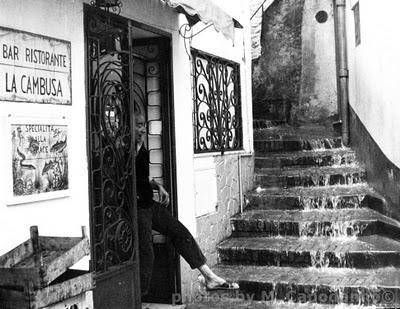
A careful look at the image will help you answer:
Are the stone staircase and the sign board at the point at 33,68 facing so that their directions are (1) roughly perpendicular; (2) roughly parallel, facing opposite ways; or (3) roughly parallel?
roughly perpendicular

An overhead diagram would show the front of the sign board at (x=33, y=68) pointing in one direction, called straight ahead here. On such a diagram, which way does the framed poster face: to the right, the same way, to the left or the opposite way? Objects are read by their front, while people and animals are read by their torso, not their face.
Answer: the same way

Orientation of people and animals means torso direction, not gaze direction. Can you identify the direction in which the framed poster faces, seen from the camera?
facing the viewer and to the right of the viewer

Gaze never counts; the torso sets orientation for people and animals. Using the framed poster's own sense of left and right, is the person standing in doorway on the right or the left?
on its left

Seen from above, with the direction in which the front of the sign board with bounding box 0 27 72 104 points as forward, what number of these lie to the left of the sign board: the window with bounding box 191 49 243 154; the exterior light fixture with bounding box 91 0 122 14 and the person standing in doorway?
3

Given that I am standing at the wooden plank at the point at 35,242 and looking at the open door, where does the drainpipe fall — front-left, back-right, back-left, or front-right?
front-right

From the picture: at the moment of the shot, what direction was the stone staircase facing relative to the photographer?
facing the viewer

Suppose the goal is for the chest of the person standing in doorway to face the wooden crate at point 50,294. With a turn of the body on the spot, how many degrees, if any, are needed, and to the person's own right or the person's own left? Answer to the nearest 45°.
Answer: approximately 45° to the person's own right

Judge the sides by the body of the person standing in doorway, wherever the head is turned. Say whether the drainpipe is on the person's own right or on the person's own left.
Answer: on the person's own left

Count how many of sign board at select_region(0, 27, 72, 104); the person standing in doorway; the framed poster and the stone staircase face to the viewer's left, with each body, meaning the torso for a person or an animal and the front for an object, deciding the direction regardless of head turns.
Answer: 0

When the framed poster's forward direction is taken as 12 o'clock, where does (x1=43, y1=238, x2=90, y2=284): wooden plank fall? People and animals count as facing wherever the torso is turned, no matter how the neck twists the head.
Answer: The wooden plank is roughly at 1 o'clock from the framed poster.

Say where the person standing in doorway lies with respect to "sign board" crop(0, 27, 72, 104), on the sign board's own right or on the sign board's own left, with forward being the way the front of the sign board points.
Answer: on the sign board's own left

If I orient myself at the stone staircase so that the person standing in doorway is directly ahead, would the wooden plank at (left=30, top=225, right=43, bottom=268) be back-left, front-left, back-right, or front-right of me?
front-left
